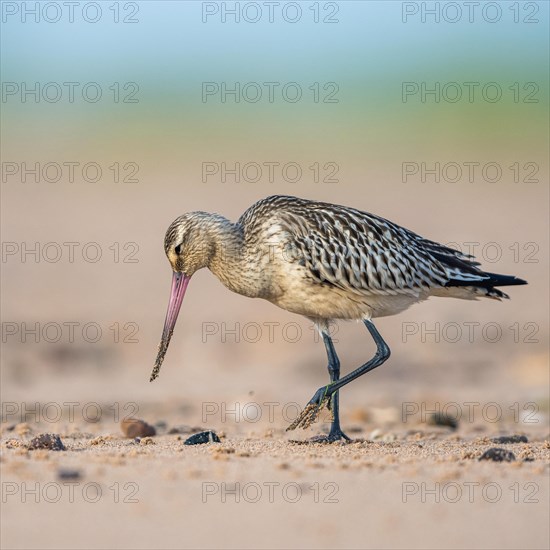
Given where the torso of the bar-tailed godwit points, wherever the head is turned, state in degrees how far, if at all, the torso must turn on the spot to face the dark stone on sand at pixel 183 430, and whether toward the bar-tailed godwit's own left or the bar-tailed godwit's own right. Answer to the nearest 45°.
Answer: approximately 45° to the bar-tailed godwit's own right

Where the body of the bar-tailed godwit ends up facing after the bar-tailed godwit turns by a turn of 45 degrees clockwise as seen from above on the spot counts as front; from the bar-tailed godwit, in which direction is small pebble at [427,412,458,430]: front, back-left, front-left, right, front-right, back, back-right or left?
right

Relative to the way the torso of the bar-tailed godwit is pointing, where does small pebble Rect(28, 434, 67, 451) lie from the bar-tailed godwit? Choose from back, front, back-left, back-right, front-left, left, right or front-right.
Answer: front-left

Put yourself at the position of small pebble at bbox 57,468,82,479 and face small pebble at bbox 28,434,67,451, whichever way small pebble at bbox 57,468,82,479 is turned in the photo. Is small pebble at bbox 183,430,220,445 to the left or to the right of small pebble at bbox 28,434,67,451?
right

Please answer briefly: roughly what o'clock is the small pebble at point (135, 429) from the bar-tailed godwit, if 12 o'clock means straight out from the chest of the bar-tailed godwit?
The small pebble is roughly at 12 o'clock from the bar-tailed godwit.

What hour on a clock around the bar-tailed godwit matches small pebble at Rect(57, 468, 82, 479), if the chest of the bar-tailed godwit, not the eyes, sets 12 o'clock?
The small pebble is roughly at 10 o'clock from the bar-tailed godwit.

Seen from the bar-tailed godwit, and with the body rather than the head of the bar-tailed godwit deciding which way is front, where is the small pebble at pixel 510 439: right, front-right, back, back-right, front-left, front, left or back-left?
back

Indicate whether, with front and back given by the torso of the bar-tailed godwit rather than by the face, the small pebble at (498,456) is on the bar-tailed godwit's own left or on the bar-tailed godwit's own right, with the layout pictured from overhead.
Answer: on the bar-tailed godwit's own left

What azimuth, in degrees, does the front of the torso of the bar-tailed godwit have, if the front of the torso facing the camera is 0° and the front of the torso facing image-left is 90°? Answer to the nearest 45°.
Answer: approximately 90°
